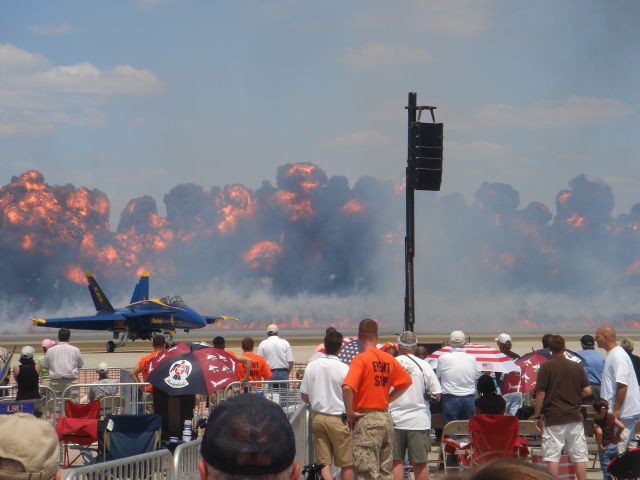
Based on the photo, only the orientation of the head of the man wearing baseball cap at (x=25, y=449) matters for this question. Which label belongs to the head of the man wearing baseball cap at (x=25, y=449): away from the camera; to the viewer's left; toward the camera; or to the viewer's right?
away from the camera

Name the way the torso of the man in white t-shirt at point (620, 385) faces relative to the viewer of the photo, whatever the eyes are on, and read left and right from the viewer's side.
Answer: facing to the left of the viewer

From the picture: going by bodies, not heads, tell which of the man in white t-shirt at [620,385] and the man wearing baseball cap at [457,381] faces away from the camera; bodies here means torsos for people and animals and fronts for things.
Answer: the man wearing baseball cap

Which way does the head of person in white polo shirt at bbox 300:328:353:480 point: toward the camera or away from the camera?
away from the camera

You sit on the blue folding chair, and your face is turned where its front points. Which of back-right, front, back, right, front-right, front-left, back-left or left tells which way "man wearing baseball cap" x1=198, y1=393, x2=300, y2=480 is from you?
back

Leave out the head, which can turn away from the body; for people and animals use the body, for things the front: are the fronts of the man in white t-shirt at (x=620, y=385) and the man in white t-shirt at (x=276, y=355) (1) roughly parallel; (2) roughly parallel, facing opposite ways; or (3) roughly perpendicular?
roughly perpendicular

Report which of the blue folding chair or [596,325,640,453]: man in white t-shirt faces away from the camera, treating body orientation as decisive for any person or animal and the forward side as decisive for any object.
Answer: the blue folding chair

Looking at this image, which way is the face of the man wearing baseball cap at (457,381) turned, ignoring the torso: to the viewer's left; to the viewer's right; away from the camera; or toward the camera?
away from the camera

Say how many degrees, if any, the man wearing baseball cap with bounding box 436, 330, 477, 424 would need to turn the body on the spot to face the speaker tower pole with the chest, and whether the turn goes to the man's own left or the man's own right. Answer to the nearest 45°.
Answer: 0° — they already face it

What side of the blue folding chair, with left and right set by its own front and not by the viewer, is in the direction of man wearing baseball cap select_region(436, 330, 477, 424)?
right

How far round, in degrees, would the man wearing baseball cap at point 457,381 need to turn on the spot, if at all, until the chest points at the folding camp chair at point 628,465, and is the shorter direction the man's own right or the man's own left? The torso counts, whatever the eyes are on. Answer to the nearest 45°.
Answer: approximately 180°

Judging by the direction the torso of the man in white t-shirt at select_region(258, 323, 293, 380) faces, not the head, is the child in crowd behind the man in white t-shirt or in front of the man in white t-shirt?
behind

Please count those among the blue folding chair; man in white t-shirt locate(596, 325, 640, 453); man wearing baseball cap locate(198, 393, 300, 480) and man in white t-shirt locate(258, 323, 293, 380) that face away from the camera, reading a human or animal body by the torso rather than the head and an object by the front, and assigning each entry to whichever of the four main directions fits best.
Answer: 3

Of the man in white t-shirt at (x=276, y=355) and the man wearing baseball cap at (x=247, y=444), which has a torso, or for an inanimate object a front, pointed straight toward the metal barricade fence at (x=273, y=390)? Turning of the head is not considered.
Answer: the man wearing baseball cap
